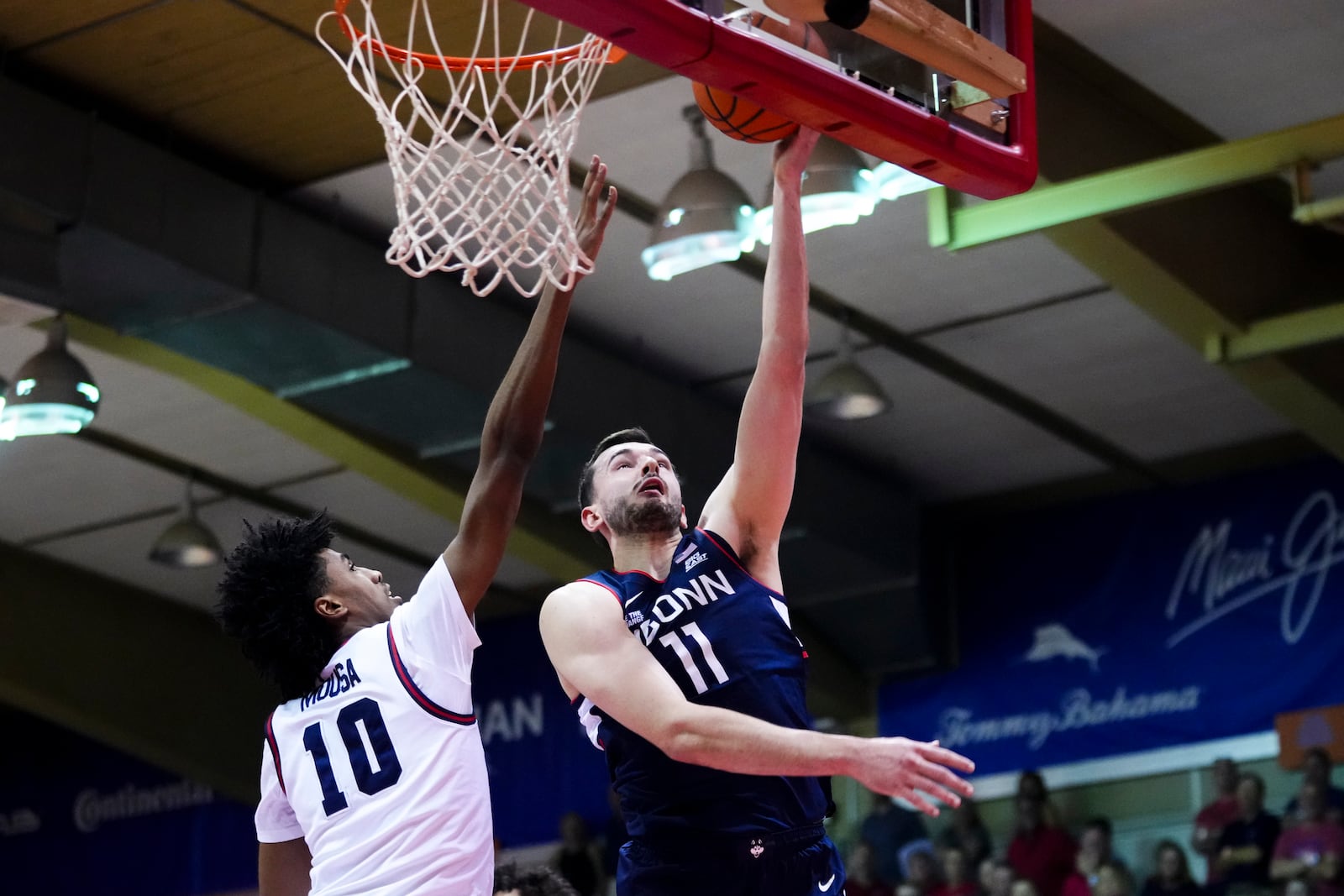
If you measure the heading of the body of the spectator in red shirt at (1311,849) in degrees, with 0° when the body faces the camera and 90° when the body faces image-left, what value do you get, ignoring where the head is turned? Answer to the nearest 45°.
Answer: approximately 0°

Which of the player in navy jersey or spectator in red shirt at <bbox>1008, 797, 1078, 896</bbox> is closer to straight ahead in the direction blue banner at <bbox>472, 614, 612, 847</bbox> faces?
the player in navy jersey

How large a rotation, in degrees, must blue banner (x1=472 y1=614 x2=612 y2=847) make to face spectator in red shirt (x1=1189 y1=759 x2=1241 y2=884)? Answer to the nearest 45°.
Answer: approximately 45° to its left

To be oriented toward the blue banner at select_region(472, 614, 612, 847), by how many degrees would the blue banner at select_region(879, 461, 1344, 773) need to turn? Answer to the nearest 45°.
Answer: approximately 90° to its right

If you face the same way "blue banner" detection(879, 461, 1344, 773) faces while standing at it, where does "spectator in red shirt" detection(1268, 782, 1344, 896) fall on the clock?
The spectator in red shirt is roughly at 11 o'clock from the blue banner.

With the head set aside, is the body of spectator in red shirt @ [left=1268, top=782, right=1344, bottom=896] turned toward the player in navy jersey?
yes

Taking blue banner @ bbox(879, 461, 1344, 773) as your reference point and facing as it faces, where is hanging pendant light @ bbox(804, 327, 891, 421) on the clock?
The hanging pendant light is roughly at 1 o'clock from the blue banner.
